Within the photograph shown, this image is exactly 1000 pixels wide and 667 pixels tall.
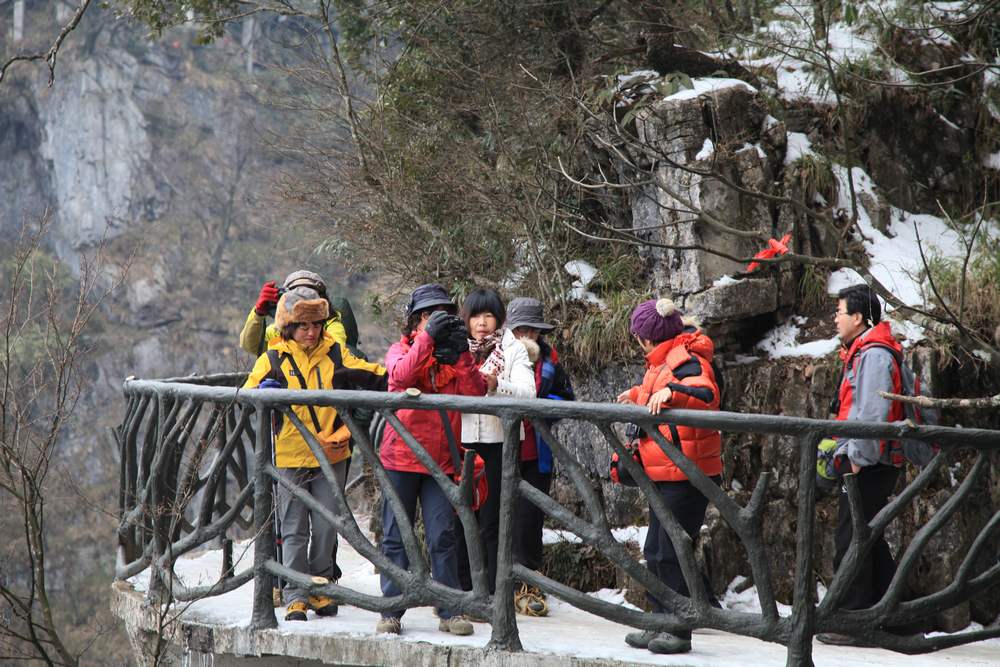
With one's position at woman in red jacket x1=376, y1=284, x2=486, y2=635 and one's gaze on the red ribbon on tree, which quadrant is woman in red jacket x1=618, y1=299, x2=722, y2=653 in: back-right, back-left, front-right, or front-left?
front-right

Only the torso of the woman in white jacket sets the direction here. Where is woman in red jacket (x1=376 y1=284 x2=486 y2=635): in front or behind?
in front

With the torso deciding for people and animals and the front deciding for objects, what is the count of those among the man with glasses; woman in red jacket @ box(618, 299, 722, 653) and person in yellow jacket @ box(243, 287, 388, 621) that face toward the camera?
1

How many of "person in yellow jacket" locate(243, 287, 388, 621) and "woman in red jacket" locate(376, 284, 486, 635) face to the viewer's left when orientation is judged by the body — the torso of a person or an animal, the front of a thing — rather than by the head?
0

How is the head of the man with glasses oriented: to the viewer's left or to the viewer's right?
to the viewer's left

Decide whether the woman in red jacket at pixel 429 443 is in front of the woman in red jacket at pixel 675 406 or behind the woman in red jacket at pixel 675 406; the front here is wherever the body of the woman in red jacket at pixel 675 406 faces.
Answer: in front

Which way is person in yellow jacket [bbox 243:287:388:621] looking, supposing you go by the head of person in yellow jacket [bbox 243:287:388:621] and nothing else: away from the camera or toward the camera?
toward the camera

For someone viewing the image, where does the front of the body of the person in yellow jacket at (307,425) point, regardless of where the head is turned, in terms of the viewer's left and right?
facing the viewer

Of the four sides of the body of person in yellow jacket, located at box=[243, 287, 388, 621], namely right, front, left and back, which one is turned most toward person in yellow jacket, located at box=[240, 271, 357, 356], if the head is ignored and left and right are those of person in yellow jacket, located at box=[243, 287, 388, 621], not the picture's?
back

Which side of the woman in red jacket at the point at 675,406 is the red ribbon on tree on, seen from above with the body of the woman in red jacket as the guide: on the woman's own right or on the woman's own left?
on the woman's own right

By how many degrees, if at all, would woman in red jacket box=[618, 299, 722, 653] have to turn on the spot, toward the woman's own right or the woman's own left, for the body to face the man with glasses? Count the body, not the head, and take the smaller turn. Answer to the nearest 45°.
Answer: approximately 135° to the woman's own right

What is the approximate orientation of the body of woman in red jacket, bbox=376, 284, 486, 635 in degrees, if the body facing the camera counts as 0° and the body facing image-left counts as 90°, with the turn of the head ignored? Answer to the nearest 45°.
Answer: approximately 315°

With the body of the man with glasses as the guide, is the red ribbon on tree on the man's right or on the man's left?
on the man's right

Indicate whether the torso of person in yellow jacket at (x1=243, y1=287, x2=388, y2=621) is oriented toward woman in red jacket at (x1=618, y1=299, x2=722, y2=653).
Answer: no

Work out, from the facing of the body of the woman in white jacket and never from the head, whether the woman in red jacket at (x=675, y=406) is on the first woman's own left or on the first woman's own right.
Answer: on the first woman's own left

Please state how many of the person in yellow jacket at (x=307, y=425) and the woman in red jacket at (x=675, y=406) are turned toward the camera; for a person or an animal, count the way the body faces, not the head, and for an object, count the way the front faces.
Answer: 1

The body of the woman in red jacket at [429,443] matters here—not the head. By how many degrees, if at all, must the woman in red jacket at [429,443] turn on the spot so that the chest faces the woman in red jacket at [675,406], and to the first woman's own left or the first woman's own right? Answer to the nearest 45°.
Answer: approximately 45° to the first woman's own left

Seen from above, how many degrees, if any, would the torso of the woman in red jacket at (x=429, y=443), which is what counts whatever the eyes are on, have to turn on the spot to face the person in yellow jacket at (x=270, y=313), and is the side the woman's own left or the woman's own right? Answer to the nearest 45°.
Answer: approximately 180°

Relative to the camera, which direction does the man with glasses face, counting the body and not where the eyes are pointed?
to the viewer's left

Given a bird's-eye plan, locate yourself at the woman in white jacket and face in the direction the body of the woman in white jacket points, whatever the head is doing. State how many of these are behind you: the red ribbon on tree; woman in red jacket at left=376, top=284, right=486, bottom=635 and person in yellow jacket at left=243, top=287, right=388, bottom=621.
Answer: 1
